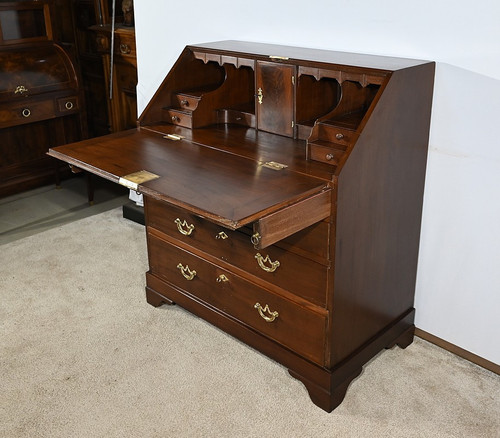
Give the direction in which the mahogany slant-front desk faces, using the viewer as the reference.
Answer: facing the viewer and to the left of the viewer

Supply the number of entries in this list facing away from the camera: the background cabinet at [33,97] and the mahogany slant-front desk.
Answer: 0

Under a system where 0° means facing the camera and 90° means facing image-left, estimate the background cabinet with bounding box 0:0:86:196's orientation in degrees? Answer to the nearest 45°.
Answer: approximately 315°

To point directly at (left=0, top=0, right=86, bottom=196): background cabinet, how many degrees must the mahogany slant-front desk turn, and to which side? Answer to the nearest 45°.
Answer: approximately 90° to its right

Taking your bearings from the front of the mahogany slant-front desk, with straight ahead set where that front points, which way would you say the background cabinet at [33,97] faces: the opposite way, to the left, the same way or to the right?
to the left

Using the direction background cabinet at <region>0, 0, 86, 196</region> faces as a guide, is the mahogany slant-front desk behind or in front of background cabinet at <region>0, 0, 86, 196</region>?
in front
